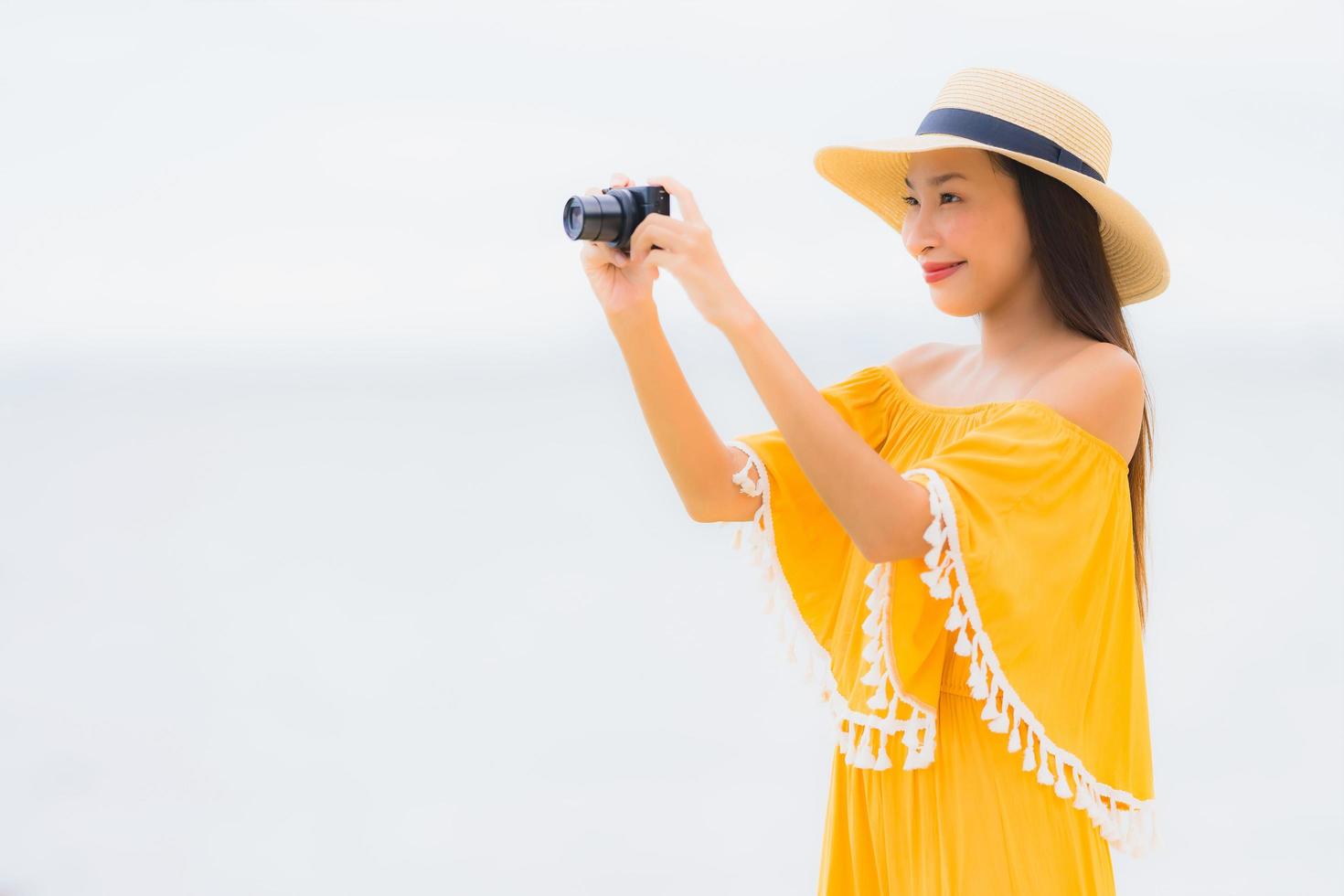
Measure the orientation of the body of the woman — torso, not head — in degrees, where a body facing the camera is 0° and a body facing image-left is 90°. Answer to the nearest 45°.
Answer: approximately 45°
